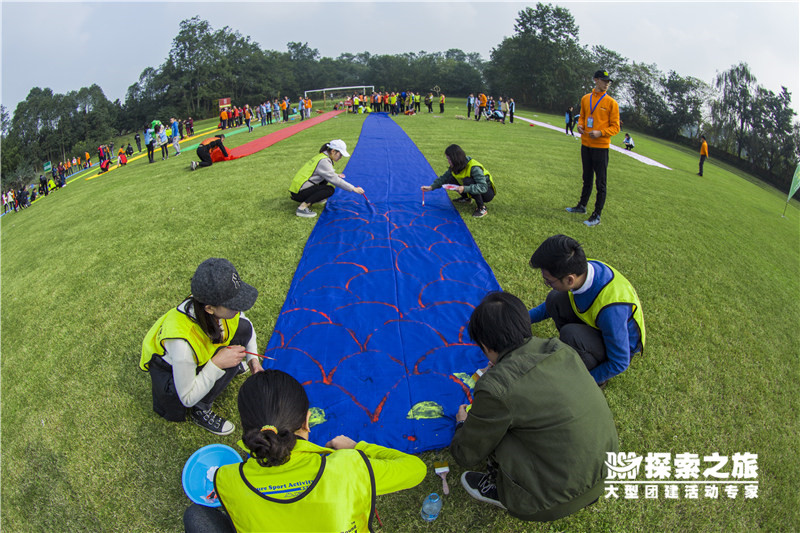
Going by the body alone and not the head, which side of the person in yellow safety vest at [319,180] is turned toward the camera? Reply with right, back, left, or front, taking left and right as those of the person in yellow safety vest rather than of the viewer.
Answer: right

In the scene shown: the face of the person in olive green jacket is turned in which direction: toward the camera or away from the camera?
away from the camera

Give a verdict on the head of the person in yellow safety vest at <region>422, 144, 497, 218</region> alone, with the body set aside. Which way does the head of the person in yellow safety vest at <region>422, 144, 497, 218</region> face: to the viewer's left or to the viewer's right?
to the viewer's left

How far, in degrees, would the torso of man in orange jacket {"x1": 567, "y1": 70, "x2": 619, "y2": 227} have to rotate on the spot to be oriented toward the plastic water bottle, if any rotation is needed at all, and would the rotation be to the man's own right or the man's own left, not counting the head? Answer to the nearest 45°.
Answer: approximately 45° to the man's own left

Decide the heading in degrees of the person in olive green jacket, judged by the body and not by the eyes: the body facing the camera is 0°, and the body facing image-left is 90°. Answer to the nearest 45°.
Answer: approximately 135°

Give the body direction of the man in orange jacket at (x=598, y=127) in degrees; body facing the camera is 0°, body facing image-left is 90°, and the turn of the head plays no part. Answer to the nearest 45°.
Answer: approximately 45°

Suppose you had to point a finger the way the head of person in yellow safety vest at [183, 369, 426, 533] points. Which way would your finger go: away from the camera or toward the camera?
away from the camera
